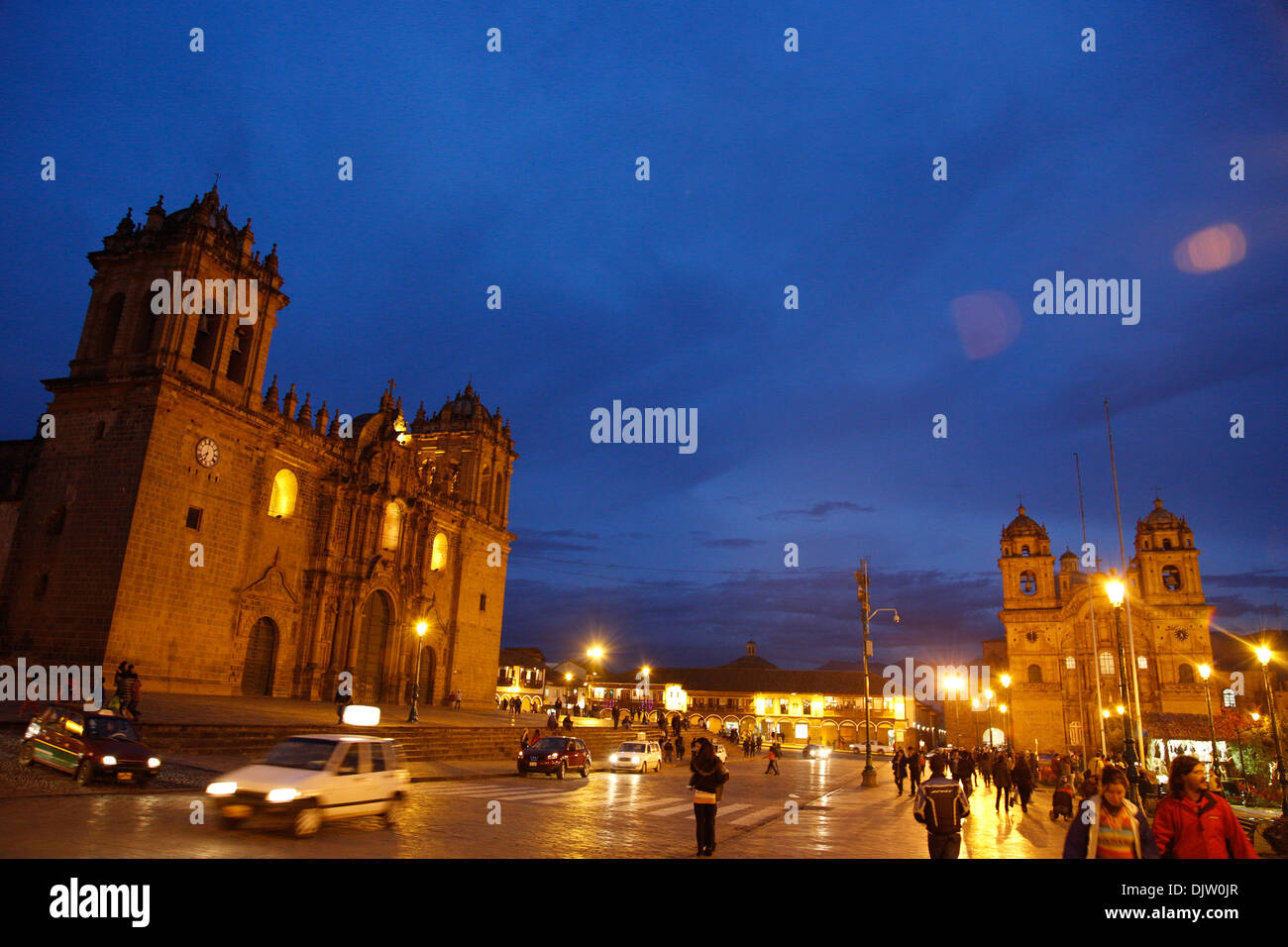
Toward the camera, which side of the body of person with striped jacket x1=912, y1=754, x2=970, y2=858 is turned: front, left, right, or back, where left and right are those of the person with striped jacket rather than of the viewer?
back

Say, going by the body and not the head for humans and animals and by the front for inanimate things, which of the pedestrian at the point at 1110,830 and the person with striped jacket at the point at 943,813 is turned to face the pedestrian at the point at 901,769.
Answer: the person with striped jacket

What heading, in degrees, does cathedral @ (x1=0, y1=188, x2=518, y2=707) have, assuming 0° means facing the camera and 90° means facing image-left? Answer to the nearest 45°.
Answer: approximately 315°

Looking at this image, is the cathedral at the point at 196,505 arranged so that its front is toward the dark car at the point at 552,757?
yes

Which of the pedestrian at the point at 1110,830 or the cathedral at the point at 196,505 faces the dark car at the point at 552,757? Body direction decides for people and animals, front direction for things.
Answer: the cathedral

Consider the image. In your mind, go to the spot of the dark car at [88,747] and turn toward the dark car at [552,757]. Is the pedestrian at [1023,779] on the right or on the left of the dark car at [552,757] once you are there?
right

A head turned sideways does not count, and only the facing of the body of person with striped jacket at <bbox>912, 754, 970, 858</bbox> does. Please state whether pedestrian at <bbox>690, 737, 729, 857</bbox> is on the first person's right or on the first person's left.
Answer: on the first person's left

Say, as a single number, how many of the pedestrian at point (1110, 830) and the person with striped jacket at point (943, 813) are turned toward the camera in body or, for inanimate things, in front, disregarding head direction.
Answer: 1

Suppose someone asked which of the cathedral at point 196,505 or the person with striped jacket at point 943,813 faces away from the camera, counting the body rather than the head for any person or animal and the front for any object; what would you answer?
the person with striped jacket

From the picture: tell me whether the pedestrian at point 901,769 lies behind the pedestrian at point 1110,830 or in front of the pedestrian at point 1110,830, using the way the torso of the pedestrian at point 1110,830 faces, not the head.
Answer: behind

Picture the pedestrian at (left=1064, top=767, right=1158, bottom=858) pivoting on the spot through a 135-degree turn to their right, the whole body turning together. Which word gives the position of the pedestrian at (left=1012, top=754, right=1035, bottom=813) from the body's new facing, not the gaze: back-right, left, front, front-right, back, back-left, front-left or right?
front-right
